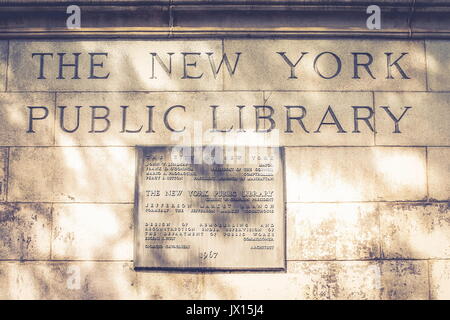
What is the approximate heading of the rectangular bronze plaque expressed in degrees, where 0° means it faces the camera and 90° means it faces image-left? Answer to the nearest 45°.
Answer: approximately 0°
